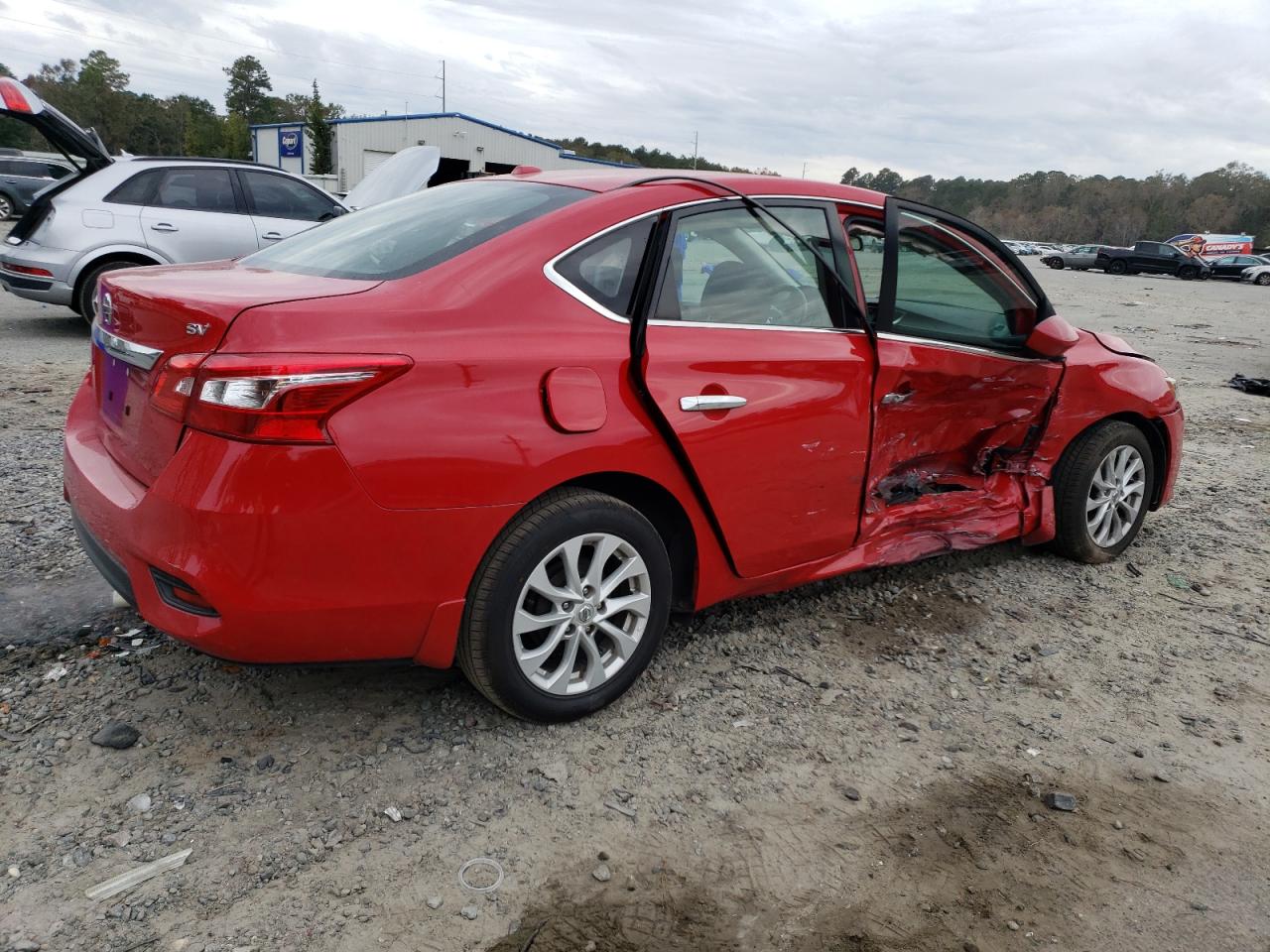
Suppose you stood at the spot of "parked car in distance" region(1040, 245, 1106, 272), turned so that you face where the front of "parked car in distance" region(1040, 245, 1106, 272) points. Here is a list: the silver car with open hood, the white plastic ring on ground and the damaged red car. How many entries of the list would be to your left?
3

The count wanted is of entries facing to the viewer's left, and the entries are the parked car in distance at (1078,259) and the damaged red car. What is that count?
1

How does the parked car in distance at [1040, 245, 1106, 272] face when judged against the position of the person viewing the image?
facing to the left of the viewer

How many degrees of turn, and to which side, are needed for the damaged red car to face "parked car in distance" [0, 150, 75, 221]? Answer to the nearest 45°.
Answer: approximately 90° to its left

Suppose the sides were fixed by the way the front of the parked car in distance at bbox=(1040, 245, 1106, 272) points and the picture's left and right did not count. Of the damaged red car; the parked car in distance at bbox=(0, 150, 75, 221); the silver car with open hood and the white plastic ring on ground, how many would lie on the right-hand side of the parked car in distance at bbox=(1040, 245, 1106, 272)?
0

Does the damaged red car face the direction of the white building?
no

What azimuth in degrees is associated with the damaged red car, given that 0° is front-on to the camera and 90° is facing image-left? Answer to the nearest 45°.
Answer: approximately 225°

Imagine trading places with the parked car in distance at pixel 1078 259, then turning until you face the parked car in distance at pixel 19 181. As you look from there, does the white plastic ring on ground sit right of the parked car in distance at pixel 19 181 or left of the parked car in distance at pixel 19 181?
left

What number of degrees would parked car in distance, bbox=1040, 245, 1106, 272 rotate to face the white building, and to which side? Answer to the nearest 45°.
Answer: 0° — it already faces it

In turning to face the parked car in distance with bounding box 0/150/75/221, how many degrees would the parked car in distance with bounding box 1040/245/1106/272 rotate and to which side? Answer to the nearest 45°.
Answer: approximately 45° to its left

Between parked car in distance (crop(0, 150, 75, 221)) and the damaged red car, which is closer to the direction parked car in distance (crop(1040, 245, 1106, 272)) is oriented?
the parked car in distance

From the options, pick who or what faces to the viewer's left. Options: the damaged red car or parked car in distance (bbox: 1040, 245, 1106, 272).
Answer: the parked car in distance

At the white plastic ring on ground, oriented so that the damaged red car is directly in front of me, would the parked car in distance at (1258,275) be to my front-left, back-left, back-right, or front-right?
front-right

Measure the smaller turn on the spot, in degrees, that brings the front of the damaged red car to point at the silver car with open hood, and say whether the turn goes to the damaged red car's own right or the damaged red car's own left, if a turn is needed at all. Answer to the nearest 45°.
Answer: approximately 90° to the damaged red car's own left

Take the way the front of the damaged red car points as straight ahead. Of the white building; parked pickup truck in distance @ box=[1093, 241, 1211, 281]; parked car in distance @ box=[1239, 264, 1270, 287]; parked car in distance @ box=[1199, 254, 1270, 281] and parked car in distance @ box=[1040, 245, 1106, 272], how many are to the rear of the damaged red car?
0

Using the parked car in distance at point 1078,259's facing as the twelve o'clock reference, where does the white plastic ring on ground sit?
The white plastic ring on ground is roughly at 9 o'clock from the parked car in distance.

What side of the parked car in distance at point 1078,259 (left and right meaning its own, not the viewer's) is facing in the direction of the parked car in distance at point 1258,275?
back

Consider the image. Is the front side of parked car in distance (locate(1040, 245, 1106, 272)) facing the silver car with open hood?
no
